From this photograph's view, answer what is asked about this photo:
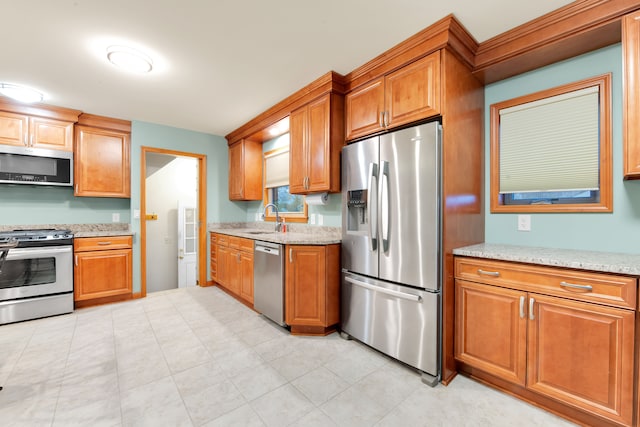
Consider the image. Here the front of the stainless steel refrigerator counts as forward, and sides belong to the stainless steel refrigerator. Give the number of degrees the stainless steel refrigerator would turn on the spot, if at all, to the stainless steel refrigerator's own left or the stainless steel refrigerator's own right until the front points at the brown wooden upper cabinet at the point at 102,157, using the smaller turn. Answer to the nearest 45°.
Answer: approximately 45° to the stainless steel refrigerator's own right

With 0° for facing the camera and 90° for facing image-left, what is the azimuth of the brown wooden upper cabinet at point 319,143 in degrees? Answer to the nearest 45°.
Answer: approximately 45°

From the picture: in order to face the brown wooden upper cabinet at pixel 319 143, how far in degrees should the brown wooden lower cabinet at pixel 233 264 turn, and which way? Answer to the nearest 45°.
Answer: approximately 90° to its left

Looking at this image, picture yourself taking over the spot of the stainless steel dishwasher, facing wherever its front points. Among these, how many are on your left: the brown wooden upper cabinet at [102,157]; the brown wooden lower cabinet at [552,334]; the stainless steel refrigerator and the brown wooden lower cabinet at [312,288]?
3

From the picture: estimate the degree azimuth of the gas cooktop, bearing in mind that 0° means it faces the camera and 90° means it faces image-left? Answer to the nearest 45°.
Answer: approximately 0°

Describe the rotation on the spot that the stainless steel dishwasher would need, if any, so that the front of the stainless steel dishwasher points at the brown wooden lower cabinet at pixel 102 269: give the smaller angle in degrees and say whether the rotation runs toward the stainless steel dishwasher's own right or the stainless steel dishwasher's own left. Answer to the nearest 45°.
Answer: approximately 90° to the stainless steel dishwasher's own right

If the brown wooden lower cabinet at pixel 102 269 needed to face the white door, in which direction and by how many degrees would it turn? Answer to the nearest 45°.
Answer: approximately 135° to its left
